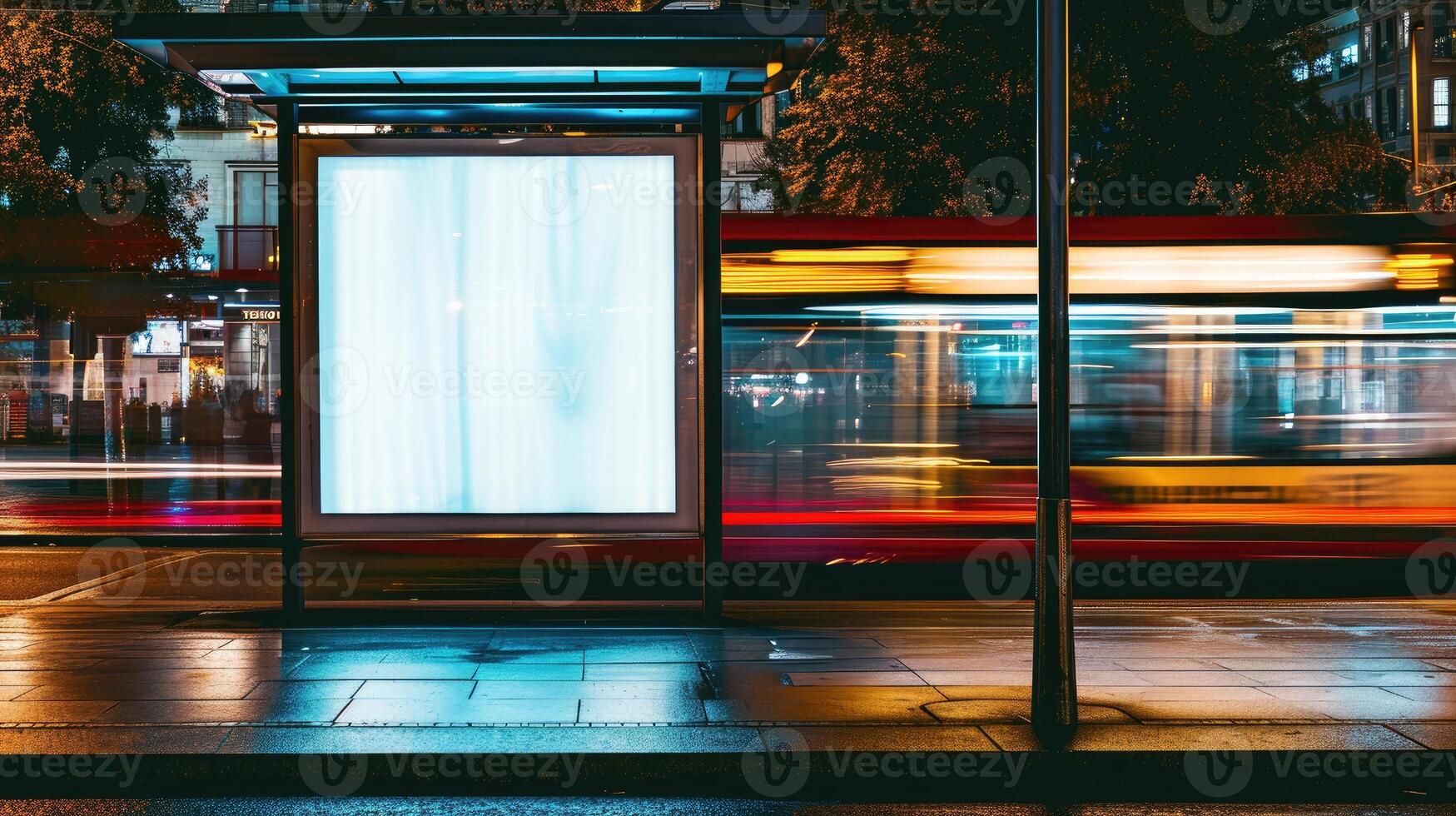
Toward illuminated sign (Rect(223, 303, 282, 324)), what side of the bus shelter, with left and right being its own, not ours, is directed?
back

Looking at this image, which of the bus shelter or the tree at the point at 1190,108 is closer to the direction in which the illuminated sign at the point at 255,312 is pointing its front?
the bus shelter

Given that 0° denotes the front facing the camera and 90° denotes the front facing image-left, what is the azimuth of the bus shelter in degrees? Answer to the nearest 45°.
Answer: approximately 0°

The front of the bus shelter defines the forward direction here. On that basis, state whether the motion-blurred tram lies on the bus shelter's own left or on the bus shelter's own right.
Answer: on the bus shelter's own left

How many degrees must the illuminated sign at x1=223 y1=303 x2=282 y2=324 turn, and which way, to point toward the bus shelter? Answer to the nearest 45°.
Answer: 0° — it already faces it

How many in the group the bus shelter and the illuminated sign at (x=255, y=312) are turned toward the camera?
2

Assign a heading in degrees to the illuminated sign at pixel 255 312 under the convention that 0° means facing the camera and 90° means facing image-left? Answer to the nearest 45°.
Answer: approximately 0°

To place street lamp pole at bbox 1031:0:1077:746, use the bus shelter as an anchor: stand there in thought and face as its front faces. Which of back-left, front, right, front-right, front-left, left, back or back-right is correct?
front-left
